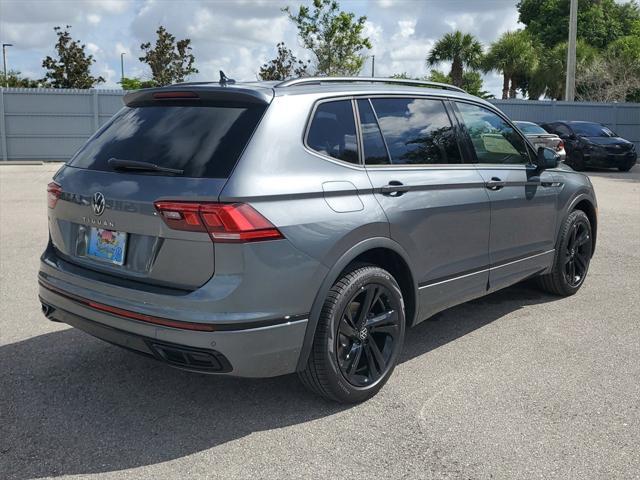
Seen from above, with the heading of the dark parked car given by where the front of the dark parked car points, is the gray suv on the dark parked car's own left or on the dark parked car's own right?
on the dark parked car's own right

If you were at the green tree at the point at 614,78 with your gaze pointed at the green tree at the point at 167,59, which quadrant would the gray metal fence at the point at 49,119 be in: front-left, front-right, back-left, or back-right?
front-left

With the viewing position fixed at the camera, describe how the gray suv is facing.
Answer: facing away from the viewer and to the right of the viewer

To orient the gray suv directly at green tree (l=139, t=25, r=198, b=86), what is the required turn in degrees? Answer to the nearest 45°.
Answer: approximately 45° to its left

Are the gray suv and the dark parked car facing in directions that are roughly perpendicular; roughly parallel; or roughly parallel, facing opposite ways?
roughly perpendicular

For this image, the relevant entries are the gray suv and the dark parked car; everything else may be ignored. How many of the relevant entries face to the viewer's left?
0

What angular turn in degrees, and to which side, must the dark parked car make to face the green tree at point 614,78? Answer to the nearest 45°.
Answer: approximately 135° to its left

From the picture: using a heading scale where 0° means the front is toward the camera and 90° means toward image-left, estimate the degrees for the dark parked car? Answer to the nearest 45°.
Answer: approximately 315°

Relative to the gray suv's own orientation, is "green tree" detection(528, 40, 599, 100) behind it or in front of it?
in front

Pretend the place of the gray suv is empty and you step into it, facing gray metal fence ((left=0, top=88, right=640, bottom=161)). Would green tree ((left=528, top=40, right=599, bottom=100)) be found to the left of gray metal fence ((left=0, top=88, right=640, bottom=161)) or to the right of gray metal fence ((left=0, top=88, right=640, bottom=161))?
right

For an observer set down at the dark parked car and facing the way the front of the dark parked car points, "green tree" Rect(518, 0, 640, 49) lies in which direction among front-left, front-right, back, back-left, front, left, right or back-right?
back-left

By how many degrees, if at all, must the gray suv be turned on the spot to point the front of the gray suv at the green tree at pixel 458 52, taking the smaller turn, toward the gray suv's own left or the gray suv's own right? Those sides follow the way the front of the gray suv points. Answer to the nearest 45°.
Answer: approximately 45° to the gray suv's own left

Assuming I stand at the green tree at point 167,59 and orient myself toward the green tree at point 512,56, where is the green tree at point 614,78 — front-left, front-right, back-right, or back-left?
front-right

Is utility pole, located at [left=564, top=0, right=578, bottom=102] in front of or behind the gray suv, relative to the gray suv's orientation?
in front
